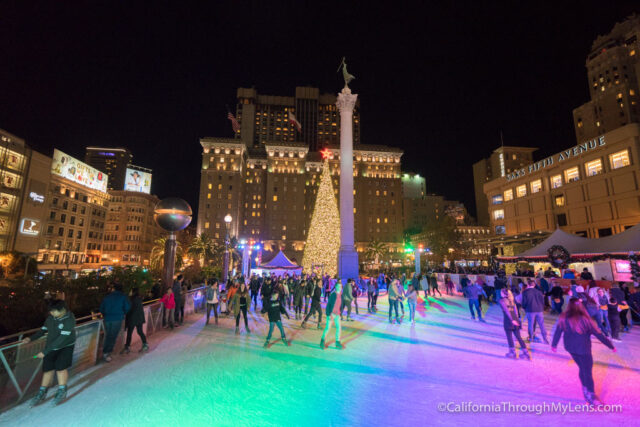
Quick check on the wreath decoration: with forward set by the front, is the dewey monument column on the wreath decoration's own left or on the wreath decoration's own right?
on the wreath decoration's own right

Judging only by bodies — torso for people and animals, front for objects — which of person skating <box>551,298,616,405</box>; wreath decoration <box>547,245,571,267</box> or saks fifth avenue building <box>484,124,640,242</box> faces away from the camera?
the person skating

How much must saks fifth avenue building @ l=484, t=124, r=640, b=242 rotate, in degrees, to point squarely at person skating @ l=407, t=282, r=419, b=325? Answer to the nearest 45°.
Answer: approximately 45° to its left

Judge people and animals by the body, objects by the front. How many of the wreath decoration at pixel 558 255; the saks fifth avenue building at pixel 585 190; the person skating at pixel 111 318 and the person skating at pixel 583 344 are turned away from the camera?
2

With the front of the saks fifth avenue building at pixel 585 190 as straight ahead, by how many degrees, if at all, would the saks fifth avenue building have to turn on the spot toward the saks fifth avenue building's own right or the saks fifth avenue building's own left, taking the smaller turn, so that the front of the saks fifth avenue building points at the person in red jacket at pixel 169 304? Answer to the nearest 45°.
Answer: approximately 45° to the saks fifth avenue building's own left

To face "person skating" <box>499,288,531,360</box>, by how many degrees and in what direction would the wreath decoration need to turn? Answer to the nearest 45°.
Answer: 0° — it already faces them

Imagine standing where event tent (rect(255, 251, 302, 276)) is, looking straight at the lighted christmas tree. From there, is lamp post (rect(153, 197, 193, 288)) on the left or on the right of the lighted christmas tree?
right

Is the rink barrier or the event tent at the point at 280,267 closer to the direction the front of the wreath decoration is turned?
the rink barrier

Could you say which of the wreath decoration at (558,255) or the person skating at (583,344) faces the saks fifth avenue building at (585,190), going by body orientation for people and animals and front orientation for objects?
the person skating

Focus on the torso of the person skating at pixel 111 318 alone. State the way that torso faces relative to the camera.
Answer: away from the camera

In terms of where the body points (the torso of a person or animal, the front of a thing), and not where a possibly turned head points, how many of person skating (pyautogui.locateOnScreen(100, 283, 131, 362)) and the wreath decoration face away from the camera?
1

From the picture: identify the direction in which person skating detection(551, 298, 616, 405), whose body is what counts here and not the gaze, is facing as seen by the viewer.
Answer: away from the camera

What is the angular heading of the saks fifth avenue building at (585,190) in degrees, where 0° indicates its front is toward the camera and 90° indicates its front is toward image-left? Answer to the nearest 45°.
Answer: approximately 45°

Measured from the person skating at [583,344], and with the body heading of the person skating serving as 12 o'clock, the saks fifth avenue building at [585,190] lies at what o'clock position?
The saks fifth avenue building is roughly at 12 o'clock from the person skating.

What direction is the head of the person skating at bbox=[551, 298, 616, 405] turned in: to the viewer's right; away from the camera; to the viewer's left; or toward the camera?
away from the camera

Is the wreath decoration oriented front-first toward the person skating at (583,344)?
yes
